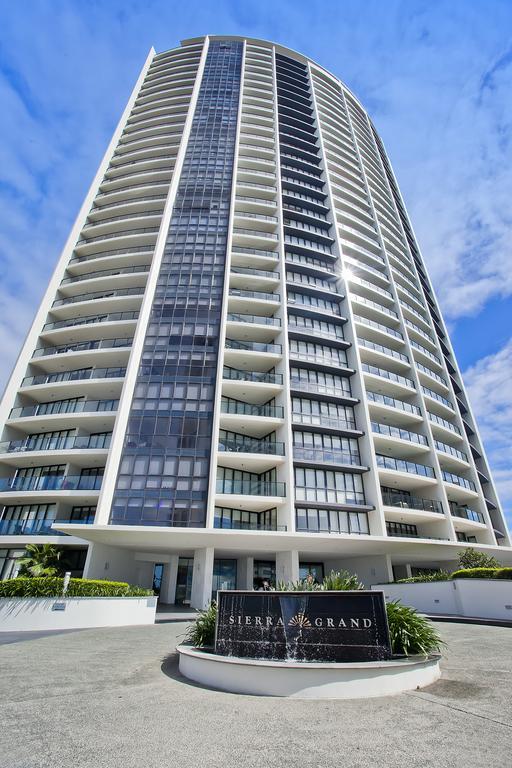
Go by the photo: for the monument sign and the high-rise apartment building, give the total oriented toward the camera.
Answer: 2

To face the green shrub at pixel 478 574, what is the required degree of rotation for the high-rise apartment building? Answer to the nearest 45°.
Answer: approximately 90° to its left

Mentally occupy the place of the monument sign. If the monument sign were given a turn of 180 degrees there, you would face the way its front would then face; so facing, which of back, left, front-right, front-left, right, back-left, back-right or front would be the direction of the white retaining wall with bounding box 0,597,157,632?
front-left

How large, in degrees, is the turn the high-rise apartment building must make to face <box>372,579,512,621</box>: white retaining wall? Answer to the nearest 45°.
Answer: approximately 90° to its left

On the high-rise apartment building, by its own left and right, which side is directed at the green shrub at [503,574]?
left

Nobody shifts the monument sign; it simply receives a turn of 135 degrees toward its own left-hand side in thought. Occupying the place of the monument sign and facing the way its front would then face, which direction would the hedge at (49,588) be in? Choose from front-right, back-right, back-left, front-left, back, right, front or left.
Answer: left

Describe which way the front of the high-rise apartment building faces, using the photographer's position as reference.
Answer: facing the viewer

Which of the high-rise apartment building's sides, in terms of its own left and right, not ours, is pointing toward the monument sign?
front

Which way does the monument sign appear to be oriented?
toward the camera

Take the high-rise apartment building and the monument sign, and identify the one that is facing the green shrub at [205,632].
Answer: the high-rise apartment building

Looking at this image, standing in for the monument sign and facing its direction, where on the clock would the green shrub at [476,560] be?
The green shrub is roughly at 7 o'clock from the monument sign.
